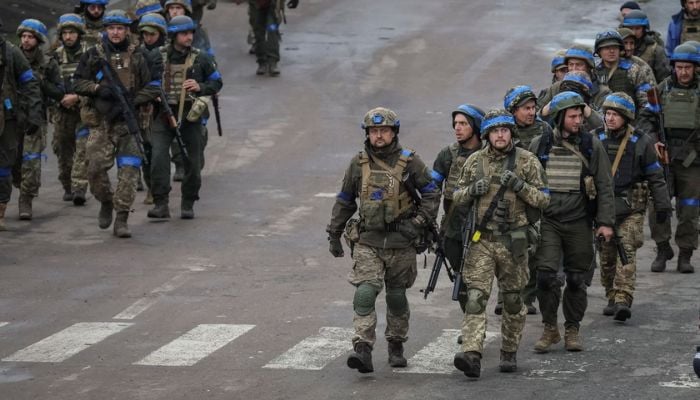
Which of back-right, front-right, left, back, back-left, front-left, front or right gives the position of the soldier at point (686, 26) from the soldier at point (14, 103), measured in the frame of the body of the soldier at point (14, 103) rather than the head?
left

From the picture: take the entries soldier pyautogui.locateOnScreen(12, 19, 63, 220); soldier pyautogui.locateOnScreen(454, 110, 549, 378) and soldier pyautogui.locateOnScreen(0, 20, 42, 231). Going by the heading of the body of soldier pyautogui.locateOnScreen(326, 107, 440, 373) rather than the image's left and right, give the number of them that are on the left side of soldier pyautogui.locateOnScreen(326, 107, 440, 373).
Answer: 1

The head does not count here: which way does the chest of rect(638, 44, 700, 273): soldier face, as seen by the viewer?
toward the camera

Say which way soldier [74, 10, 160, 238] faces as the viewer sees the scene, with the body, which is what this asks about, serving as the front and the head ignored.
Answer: toward the camera

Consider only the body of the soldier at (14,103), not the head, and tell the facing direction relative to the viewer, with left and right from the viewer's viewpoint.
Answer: facing the viewer
